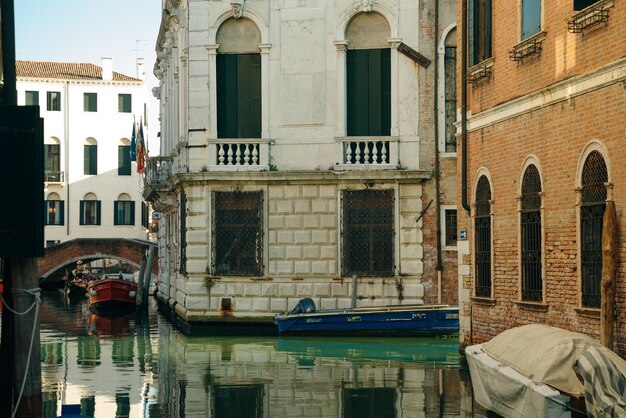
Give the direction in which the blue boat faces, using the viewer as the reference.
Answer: facing to the right of the viewer

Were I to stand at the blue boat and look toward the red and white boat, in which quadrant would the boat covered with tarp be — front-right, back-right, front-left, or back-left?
back-left

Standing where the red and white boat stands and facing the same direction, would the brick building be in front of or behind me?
in front

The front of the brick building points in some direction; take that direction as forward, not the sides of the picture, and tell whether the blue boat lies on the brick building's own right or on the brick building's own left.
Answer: on the brick building's own right

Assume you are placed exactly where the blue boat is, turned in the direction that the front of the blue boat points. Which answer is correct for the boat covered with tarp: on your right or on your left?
on your right

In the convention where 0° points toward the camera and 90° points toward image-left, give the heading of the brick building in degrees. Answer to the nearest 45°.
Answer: approximately 45°

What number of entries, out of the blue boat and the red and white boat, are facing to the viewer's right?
1
